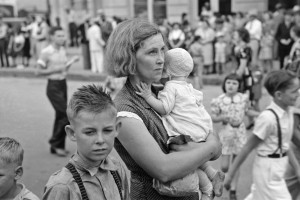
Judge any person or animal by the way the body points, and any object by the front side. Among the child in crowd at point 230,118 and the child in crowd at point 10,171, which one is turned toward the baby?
the child in crowd at point 230,118

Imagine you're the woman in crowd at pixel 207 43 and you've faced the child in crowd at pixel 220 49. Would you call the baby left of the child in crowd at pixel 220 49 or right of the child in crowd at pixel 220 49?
right

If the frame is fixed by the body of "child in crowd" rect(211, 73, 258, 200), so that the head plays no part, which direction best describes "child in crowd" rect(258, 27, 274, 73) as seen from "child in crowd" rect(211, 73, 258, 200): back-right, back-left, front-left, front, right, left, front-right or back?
back

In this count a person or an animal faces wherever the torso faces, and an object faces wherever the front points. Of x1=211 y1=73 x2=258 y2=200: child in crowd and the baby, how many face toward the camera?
1

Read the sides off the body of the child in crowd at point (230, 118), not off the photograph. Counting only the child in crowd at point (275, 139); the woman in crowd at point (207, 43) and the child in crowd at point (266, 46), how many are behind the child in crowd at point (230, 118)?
2

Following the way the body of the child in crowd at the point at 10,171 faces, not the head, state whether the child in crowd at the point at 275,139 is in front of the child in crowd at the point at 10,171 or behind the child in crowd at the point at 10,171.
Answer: behind

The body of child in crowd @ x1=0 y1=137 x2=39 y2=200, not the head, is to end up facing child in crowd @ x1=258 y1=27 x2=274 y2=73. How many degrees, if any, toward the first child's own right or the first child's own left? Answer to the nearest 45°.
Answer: approximately 180°

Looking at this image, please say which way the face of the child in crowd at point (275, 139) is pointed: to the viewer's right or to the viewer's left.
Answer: to the viewer's right

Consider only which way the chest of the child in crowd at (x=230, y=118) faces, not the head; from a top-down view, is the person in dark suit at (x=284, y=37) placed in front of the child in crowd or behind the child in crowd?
behind

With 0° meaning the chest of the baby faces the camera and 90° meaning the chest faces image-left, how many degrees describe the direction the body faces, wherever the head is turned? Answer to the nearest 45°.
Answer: approximately 135°
